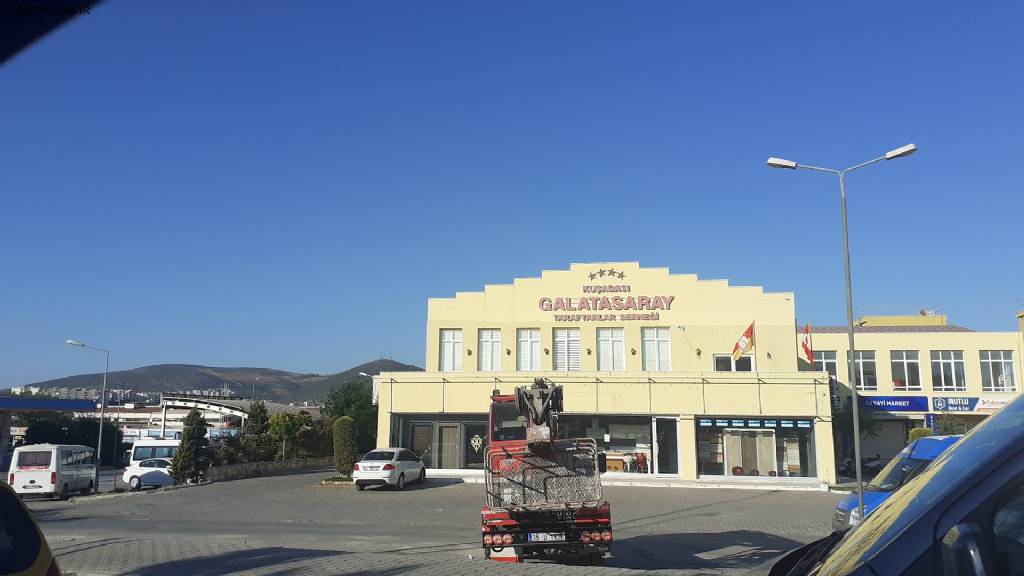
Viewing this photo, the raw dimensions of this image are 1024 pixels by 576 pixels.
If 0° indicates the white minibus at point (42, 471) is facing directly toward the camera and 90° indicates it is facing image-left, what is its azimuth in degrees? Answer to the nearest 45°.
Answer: approximately 225°

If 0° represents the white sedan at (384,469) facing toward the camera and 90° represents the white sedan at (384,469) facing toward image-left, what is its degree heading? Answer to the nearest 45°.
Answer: approximately 225°

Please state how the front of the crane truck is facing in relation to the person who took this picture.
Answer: facing away from the viewer

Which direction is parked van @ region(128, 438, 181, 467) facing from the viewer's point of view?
to the viewer's left

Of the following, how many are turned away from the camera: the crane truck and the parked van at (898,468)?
1
